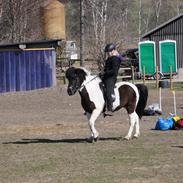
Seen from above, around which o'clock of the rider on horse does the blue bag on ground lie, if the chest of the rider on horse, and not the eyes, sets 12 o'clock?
The blue bag on ground is roughly at 4 o'clock from the rider on horse.

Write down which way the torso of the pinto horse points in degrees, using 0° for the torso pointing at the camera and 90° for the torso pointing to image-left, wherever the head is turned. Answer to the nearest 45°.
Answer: approximately 90°

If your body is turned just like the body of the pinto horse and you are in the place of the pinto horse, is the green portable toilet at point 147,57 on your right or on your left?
on your right

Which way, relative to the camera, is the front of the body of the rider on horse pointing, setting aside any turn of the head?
to the viewer's left

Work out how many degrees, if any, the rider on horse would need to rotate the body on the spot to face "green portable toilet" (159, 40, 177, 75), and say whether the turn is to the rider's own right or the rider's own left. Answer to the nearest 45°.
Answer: approximately 90° to the rider's own right

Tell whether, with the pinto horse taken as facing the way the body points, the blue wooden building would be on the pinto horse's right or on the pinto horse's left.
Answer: on the pinto horse's right

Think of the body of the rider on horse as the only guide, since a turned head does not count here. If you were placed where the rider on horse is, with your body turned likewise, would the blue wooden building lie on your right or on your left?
on your right
